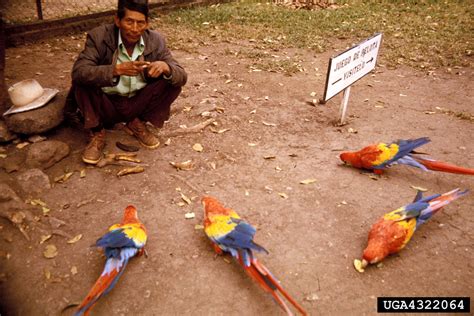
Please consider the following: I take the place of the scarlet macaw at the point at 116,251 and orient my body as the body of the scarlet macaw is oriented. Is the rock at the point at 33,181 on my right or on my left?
on my left

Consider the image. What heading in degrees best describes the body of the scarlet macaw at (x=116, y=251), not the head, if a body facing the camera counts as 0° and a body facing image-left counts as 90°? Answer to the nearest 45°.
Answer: approximately 225°

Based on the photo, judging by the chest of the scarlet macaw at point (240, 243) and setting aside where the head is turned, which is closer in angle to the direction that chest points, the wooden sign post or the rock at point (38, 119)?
the rock

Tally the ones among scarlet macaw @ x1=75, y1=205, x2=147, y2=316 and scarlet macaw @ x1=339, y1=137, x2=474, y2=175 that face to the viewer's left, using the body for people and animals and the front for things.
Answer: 1

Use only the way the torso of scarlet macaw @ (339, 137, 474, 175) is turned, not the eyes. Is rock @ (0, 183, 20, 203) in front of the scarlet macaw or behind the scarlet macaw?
in front

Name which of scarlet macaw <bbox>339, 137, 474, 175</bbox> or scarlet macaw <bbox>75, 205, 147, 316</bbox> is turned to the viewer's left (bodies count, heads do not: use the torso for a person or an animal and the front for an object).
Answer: scarlet macaw <bbox>339, 137, 474, 175</bbox>

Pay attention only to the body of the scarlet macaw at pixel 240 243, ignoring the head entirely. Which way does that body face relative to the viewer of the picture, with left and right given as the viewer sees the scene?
facing away from the viewer and to the left of the viewer

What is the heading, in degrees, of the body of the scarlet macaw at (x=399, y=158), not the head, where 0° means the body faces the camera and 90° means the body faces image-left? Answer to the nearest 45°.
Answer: approximately 90°

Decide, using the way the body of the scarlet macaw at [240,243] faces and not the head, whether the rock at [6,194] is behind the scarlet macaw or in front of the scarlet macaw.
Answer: in front

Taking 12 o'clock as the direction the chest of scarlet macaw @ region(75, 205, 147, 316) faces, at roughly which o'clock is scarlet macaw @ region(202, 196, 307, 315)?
scarlet macaw @ region(202, 196, 307, 315) is roughly at 2 o'clock from scarlet macaw @ region(75, 205, 147, 316).

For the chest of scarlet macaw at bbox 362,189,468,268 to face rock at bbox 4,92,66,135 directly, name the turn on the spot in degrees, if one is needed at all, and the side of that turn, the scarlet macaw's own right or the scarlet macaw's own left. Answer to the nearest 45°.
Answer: approximately 45° to the scarlet macaw's own right
